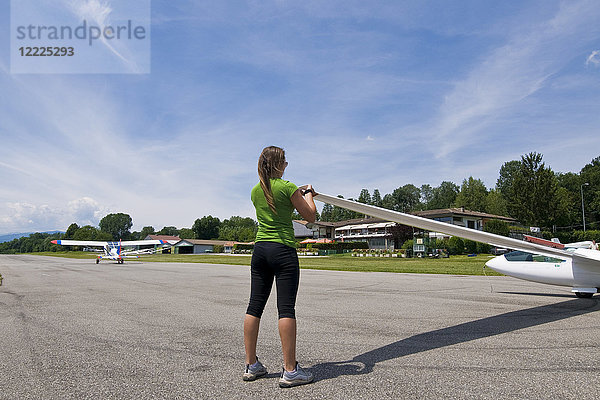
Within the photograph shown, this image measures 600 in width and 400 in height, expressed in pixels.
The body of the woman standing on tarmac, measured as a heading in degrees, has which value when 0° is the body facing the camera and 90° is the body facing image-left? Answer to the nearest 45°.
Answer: approximately 225°
